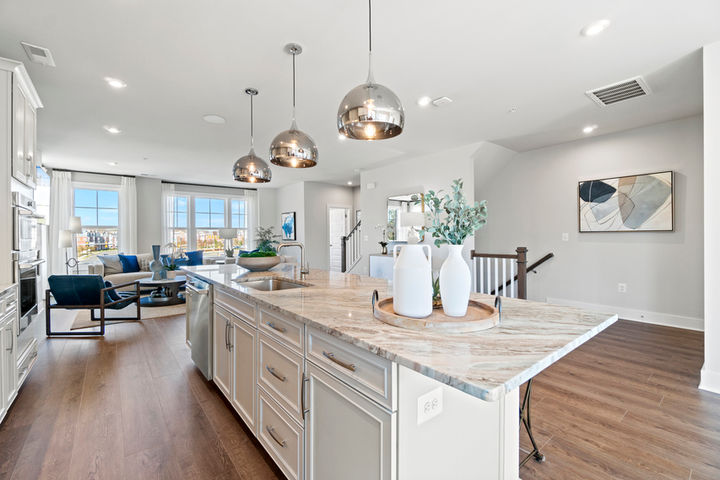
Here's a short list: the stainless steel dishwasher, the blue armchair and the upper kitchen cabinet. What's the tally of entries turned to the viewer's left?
1

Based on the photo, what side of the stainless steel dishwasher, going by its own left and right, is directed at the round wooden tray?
left

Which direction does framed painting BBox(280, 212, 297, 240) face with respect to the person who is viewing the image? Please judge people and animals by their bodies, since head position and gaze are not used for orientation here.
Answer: facing the viewer and to the left of the viewer

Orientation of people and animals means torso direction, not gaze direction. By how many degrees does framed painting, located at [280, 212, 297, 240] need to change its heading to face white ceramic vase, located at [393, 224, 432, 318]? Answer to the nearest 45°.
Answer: approximately 45° to its left

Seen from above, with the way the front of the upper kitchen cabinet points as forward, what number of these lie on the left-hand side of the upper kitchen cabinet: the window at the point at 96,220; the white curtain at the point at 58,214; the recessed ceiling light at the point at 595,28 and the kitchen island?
2

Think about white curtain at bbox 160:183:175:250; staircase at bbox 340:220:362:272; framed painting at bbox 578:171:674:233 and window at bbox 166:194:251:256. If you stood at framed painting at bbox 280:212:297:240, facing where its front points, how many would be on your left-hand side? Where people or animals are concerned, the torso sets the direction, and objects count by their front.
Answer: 2

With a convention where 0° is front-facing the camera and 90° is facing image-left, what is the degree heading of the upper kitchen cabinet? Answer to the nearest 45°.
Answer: approximately 270°

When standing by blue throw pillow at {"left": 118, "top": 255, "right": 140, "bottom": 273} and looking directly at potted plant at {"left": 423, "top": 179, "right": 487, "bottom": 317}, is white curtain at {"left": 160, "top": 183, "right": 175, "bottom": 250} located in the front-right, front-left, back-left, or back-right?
back-left

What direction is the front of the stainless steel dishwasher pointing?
to the viewer's left

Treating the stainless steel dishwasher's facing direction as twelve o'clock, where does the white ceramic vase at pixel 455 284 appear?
The white ceramic vase is roughly at 8 o'clock from the stainless steel dishwasher.

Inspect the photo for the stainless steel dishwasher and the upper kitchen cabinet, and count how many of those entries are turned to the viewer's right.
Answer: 1
